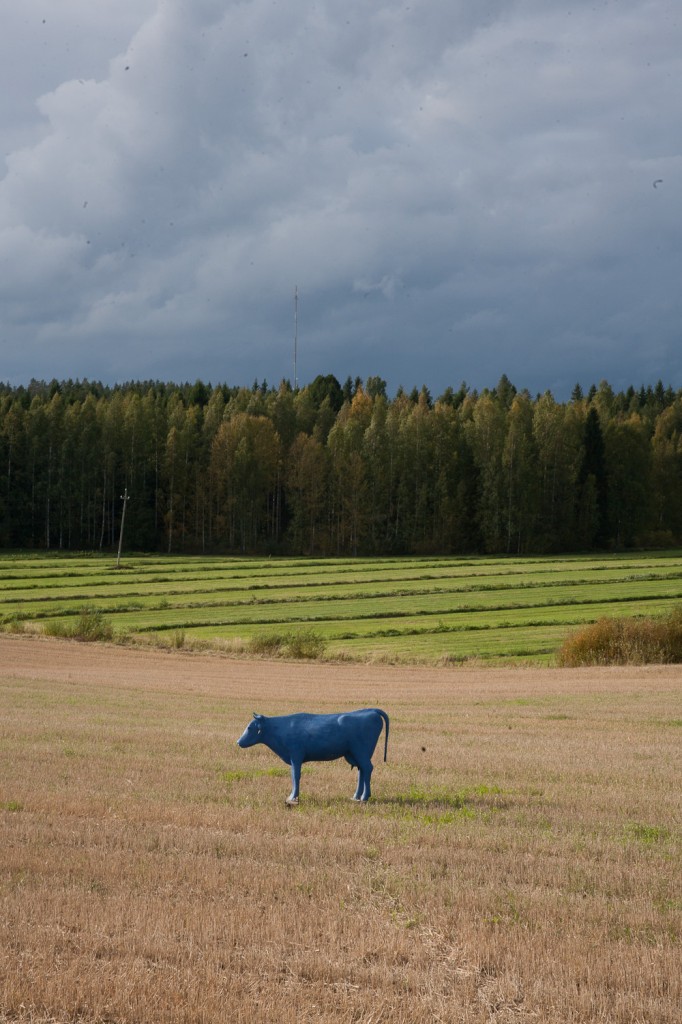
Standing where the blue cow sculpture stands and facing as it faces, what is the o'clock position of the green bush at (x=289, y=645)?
The green bush is roughly at 3 o'clock from the blue cow sculpture.

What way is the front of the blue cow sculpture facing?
to the viewer's left

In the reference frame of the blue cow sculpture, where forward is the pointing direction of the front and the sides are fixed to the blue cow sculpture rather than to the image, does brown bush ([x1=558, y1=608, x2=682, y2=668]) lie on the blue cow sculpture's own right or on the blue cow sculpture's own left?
on the blue cow sculpture's own right
